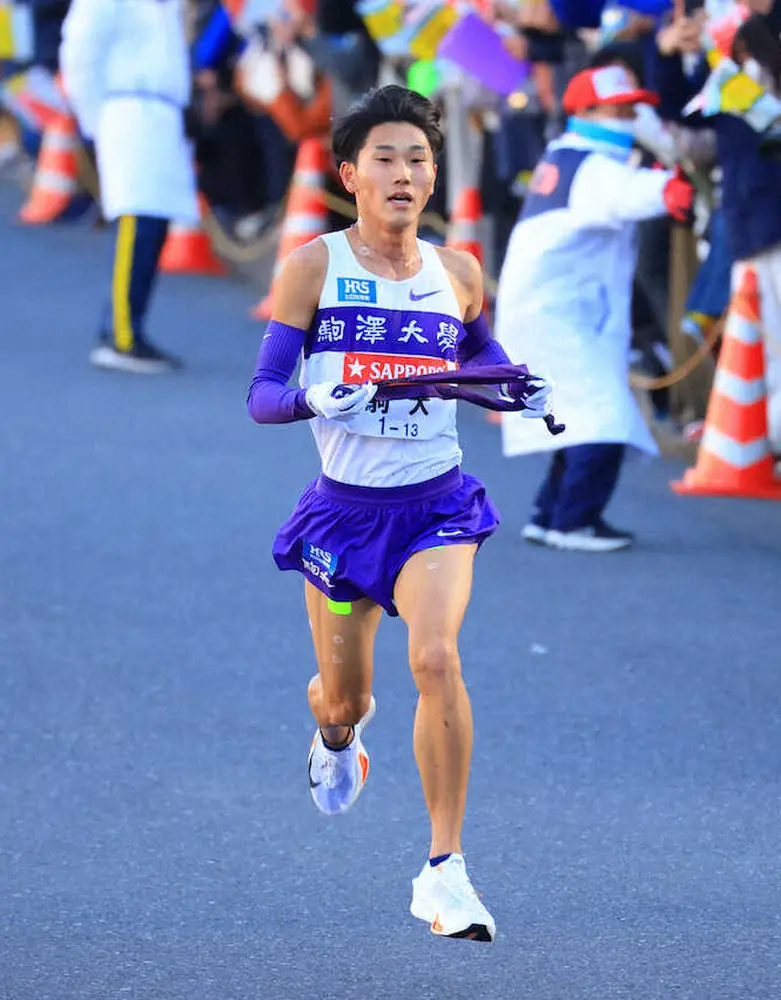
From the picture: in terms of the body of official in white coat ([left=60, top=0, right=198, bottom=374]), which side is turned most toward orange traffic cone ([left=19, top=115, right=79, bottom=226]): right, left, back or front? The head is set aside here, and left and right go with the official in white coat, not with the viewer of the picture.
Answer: left

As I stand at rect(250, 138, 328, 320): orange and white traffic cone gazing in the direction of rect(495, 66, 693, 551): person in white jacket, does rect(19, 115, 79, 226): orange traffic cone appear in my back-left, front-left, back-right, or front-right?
back-right

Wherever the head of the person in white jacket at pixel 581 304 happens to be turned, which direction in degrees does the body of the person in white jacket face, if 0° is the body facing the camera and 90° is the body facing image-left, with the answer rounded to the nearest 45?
approximately 270°
